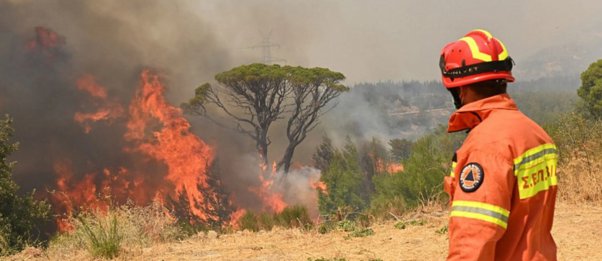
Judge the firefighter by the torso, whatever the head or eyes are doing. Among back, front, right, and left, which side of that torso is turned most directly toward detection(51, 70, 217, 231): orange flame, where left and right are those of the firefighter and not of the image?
front

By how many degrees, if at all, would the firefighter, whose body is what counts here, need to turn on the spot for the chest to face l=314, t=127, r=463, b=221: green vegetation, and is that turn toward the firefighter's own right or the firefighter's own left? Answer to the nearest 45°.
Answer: approximately 45° to the firefighter's own right

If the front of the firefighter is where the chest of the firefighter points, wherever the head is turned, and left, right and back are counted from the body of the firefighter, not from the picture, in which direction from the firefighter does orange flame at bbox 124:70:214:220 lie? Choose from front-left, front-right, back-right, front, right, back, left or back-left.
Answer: front

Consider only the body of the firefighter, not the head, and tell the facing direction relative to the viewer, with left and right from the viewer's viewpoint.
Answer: facing away from the viewer and to the left of the viewer

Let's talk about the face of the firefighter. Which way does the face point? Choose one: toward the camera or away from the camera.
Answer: away from the camera

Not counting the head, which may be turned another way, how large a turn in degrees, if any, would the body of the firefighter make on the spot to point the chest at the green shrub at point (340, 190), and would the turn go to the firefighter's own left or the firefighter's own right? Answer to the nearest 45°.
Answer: approximately 45° to the firefighter's own right

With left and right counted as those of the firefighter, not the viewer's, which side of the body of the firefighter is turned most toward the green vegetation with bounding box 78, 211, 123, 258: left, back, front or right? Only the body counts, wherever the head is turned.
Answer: front

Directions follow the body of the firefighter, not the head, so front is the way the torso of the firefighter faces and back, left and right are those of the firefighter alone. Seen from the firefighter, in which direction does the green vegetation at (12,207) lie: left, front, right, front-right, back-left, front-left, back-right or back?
front

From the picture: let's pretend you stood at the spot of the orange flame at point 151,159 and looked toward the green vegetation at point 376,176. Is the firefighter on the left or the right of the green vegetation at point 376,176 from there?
right

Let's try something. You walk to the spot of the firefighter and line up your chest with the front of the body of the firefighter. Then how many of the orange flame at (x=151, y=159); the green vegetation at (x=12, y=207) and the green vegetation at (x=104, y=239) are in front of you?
3

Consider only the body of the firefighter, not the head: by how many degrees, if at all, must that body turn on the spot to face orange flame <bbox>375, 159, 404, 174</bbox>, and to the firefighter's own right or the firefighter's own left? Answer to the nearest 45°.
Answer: approximately 45° to the firefighter's own right
